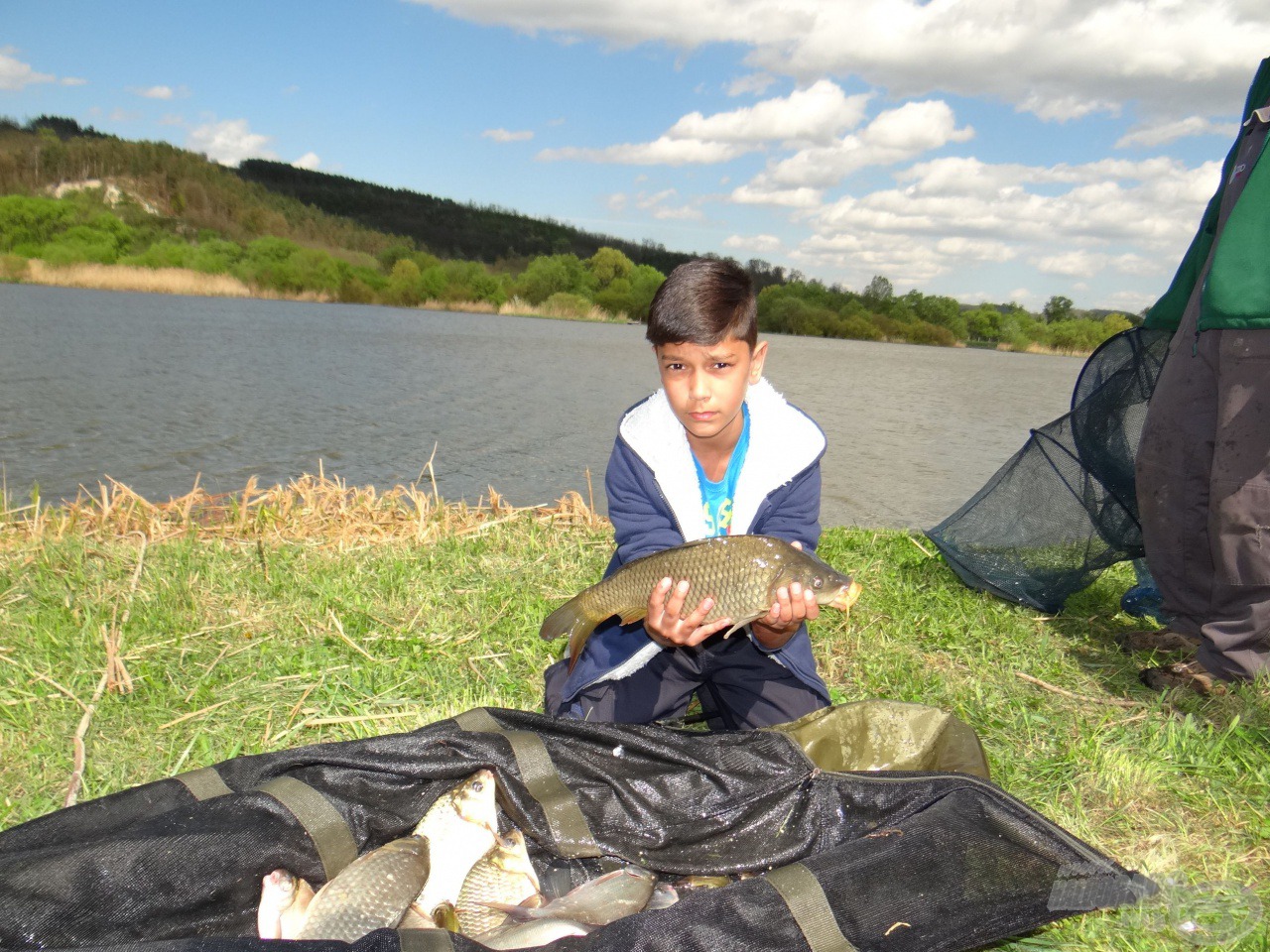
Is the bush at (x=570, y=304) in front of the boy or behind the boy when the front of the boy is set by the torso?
behind

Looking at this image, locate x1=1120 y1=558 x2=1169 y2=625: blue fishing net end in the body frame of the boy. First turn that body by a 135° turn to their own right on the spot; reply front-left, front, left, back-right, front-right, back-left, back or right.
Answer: right

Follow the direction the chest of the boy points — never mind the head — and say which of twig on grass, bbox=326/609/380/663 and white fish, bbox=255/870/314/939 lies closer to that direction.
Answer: the white fish

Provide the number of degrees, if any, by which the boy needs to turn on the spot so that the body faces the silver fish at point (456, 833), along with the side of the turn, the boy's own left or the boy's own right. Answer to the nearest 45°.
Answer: approximately 45° to the boy's own right

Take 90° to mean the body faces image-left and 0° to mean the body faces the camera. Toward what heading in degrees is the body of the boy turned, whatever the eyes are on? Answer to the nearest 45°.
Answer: approximately 0°

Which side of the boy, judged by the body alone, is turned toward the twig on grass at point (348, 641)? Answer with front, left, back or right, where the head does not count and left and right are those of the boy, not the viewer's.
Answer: right

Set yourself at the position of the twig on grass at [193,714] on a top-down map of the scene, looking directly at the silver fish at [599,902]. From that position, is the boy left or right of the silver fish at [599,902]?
left

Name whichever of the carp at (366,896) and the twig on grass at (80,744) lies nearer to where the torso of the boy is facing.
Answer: the carp

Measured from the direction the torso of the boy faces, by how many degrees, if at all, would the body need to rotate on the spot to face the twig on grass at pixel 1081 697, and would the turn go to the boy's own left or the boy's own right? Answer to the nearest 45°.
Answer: approximately 90° to the boy's own left

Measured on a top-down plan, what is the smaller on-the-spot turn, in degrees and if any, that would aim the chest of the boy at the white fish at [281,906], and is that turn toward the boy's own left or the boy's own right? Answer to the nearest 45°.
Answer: approximately 45° to the boy's own right
